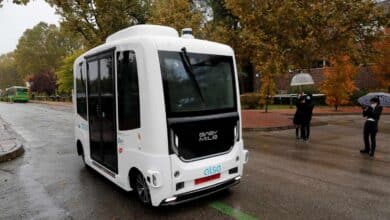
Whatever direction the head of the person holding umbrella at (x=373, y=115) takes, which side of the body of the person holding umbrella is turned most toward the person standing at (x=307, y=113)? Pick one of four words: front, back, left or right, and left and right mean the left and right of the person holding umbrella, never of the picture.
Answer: right

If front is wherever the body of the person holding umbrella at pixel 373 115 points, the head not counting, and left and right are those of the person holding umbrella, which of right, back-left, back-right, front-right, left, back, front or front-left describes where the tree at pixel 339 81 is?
back-right

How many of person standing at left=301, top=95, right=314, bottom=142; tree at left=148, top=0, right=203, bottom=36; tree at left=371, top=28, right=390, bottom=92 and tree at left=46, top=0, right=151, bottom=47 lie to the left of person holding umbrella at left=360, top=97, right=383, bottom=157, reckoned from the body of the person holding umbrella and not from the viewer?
0

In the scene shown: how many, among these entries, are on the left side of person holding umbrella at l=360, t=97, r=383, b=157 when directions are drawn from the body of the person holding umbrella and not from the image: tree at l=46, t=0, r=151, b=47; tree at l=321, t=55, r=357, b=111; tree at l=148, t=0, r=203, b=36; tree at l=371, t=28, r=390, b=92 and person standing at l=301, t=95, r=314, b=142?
0

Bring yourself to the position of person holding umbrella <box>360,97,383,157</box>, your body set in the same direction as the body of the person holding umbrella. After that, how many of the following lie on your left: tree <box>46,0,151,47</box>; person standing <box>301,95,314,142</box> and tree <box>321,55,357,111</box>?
0

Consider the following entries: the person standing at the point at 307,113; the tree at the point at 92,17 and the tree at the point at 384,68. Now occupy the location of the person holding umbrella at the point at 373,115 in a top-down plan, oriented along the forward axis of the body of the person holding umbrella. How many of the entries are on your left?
0

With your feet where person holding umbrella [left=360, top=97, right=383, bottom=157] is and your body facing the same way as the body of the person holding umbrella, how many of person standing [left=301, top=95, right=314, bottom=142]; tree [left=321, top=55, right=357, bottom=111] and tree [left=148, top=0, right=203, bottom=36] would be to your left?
0

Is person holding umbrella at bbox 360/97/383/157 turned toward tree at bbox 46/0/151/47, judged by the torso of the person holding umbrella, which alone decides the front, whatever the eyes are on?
no

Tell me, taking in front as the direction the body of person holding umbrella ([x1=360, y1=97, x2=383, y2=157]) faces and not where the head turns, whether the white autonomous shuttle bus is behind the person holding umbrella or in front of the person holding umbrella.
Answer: in front

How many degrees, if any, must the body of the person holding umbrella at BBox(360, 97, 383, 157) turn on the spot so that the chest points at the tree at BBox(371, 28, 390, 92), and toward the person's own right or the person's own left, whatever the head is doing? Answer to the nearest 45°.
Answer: approximately 135° to the person's own right

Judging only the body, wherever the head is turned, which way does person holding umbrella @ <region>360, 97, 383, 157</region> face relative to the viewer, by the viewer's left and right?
facing the viewer and to the left of the viewer

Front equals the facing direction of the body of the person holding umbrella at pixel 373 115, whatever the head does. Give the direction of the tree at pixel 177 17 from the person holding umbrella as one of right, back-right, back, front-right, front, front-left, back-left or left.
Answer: right
